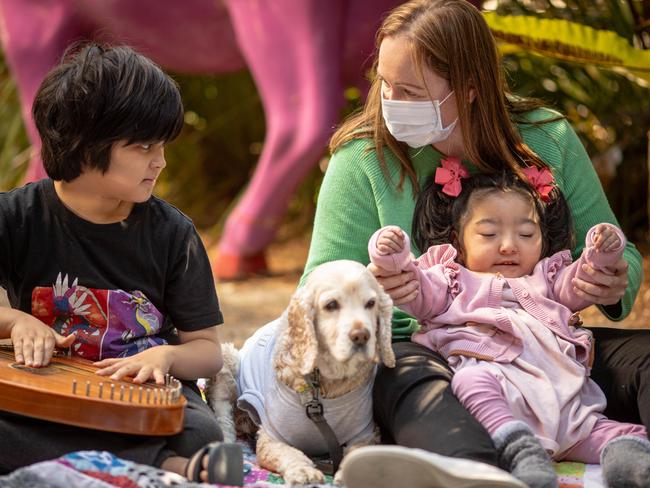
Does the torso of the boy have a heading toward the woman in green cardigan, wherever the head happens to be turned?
no

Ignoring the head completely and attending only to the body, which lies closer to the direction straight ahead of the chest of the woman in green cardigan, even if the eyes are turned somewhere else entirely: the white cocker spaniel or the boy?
the white cocker spaniel

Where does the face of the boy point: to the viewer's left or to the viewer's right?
to the viewer's right

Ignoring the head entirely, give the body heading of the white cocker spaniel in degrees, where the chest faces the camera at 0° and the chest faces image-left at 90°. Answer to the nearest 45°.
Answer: approximately 315°

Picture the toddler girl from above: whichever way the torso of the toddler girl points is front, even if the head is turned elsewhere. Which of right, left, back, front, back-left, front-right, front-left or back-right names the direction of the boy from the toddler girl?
right

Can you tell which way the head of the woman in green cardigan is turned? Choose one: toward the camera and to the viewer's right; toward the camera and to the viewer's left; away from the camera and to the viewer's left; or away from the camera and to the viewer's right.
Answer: toward the camera and to the viewer's left

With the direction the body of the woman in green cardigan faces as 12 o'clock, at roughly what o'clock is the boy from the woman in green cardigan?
The boy is roughly at 2 o'clock from the woman in green cardigan.

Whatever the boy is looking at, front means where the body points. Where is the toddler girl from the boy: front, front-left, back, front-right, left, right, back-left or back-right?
left

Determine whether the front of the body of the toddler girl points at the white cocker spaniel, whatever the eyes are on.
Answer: no

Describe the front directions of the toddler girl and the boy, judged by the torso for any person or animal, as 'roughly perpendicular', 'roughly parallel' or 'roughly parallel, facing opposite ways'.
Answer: roughly parallel

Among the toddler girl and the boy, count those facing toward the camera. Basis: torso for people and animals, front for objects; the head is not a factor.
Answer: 2

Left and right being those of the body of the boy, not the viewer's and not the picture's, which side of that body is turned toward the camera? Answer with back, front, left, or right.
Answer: front
